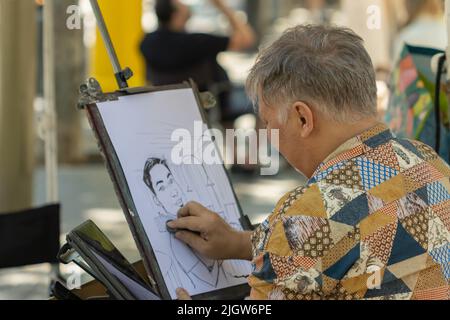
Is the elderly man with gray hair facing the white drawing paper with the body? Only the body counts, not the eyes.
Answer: yes

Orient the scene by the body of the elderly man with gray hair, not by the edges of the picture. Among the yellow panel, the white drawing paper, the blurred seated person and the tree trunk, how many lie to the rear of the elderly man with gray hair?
0

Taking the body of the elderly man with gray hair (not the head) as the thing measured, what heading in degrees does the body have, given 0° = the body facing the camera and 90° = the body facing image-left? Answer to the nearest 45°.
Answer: approximately 135°

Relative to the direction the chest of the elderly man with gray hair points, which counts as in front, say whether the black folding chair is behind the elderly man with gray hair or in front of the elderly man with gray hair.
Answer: in front

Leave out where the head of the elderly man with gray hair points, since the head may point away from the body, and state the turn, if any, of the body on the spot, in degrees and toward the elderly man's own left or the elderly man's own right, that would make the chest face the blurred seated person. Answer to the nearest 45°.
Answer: approximately 45° to the elderly man's own right

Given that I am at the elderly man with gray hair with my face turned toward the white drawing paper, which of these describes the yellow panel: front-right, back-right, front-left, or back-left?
front-right

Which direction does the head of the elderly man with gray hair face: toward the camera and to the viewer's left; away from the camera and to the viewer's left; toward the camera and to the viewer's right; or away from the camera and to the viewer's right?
away from the camera and to the viewer's left

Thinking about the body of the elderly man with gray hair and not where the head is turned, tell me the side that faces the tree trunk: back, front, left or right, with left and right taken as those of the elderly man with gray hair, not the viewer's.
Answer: front

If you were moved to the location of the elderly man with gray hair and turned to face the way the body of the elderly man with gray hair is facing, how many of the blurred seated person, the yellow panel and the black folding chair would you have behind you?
0

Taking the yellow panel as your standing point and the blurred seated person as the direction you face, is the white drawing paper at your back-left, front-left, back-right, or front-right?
front-right

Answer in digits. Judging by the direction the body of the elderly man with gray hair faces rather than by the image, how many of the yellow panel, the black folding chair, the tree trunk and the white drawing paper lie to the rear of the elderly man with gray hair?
0

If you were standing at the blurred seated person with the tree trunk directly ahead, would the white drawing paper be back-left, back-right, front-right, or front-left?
front-left
